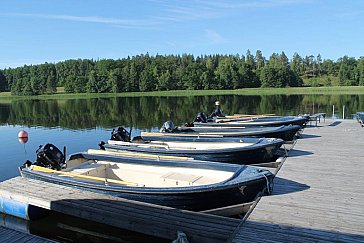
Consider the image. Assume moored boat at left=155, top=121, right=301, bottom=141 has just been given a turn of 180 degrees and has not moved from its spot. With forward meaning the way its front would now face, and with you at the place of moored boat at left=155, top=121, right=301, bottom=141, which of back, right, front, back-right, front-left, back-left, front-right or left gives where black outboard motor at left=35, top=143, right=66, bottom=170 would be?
front-left

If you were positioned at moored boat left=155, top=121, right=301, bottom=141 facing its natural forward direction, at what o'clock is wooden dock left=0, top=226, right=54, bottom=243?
The wooden dock is roughly at 4 o'clock from the moored boat.

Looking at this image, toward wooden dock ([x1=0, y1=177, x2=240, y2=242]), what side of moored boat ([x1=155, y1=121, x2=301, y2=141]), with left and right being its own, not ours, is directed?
right

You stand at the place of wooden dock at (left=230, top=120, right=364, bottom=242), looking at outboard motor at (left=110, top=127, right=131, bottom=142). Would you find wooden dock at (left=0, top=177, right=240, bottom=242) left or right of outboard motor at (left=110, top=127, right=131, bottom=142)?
left

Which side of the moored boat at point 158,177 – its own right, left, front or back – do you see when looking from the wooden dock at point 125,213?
right

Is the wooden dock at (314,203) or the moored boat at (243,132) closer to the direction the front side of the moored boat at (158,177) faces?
the wooden dock

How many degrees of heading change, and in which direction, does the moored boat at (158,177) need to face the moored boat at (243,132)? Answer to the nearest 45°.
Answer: approximately 90° to its left

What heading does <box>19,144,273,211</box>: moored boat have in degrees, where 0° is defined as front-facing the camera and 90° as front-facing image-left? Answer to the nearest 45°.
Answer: approximately 315°

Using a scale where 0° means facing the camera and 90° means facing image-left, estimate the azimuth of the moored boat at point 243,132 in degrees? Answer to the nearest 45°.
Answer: approximately 270°
